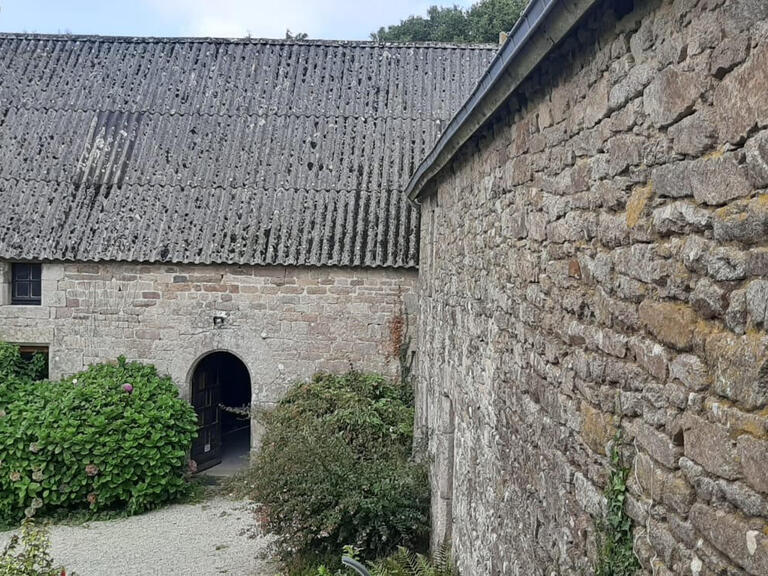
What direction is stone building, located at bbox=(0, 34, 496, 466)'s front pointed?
toward the camera

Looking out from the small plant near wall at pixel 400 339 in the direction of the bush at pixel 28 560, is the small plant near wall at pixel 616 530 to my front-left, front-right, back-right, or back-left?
front-left

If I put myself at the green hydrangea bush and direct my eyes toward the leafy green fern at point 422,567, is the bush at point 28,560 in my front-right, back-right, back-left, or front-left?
front-right

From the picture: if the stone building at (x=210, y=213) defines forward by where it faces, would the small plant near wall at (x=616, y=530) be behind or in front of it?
in front

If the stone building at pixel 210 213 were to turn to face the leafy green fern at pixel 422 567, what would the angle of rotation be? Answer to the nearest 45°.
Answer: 0° — it already faces it

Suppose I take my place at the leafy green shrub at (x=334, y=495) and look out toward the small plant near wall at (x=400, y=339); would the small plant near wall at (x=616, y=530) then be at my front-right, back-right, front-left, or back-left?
back-right

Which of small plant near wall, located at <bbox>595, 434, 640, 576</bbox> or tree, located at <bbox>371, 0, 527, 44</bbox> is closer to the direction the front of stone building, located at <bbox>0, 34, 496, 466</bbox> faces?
the small plant near wall

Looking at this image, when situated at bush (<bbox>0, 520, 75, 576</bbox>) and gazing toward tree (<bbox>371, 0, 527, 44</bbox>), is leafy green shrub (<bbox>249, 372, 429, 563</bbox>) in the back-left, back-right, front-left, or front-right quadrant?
front-right

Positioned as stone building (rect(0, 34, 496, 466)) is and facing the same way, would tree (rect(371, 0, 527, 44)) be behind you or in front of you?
behind

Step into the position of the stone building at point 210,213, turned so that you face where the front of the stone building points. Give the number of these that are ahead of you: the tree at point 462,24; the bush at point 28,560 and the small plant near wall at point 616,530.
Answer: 2

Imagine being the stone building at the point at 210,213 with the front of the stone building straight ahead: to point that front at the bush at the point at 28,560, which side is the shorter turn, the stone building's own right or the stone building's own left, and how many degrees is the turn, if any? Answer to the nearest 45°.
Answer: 0° — it already faces it

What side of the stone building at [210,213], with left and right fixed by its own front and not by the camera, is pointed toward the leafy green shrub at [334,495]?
front
